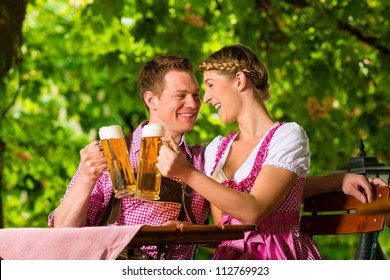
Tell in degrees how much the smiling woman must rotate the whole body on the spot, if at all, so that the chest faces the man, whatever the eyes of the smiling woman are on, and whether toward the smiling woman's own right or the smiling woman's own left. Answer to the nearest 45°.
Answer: approximately 90° to the smiling woman's own right

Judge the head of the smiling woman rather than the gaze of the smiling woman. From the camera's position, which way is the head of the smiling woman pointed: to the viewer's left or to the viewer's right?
to the viewer's left

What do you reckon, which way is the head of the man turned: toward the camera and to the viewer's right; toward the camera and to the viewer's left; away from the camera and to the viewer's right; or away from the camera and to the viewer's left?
toward the camera and to the viewer's right
